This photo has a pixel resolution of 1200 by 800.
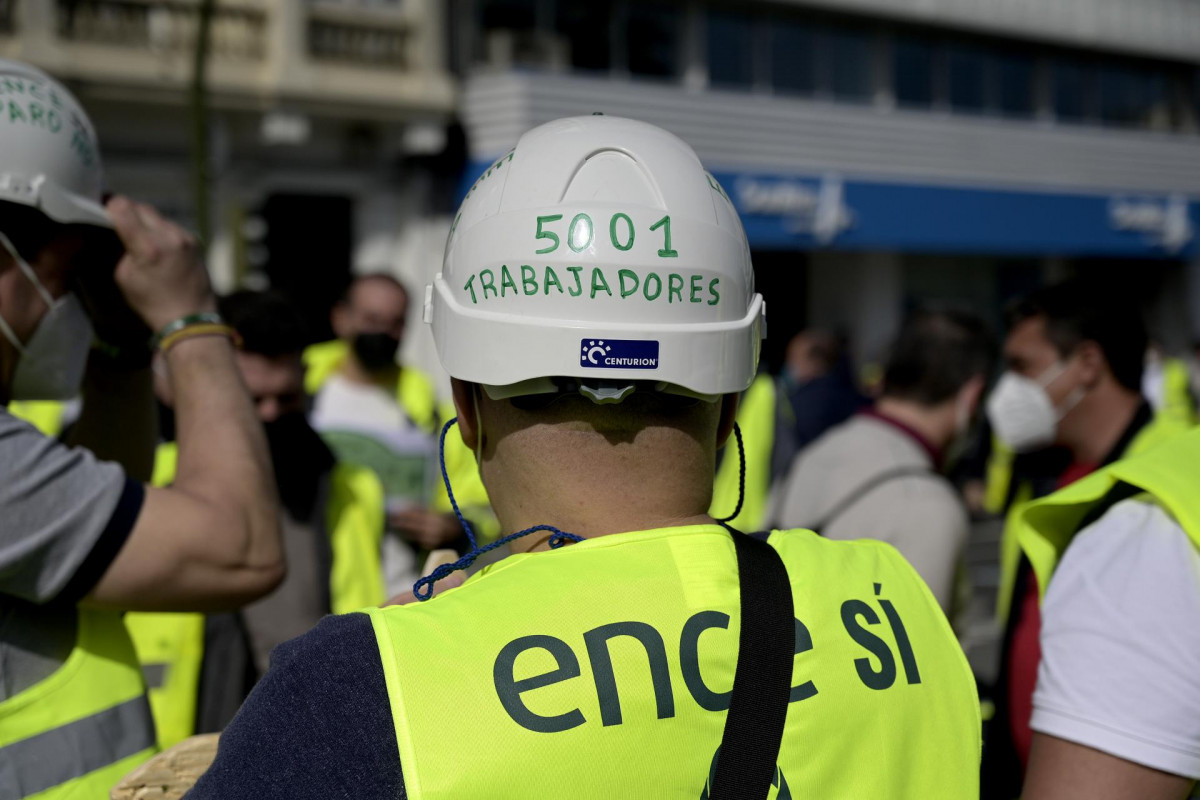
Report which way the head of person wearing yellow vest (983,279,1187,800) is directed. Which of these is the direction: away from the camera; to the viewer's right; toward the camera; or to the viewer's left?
to the viewer's left

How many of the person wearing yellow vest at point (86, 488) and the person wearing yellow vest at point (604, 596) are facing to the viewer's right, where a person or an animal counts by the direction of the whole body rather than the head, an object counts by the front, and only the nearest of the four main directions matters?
1

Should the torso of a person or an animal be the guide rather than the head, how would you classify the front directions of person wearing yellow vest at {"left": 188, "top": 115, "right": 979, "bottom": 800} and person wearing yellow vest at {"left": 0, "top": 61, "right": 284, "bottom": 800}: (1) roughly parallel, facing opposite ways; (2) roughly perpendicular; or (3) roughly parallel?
roughly perpendicular

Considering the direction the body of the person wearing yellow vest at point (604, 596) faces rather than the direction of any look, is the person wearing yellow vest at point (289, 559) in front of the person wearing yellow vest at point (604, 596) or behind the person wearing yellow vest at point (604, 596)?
in front

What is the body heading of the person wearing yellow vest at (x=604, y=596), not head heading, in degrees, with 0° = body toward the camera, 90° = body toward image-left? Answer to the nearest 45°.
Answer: approximately 180°

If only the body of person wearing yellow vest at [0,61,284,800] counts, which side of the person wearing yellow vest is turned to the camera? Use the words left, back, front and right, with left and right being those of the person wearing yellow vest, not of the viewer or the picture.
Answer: right
